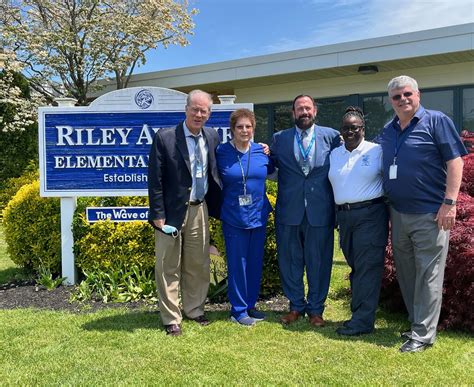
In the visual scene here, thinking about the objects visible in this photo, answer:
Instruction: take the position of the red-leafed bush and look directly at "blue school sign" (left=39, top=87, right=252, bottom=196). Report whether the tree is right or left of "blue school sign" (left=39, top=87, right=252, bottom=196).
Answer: right

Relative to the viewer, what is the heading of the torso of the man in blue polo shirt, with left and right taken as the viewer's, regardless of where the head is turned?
facing the viewer and to the left of the viewer

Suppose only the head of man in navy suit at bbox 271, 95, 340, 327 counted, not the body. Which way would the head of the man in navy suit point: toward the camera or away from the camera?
toward the camera

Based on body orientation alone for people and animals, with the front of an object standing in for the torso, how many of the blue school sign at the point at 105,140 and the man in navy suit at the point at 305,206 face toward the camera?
2

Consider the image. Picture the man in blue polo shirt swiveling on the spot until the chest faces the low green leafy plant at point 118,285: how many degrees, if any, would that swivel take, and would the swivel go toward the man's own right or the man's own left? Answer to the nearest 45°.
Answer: approximately 45° to the man's own right

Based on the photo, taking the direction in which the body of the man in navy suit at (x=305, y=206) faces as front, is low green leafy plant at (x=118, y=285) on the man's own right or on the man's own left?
on the man's own right

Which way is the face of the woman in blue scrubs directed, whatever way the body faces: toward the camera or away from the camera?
toward the camera

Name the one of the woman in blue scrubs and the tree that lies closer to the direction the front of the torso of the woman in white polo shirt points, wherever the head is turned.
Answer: the woman in blue scrubs

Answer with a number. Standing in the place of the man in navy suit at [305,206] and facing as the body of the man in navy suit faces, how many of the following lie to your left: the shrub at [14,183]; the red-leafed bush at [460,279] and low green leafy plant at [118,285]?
1

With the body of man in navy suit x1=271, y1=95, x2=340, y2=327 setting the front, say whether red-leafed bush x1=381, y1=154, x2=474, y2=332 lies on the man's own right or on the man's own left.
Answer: on the man's own left

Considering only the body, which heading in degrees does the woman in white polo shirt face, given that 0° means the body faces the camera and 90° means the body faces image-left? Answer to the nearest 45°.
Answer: approximately 45°

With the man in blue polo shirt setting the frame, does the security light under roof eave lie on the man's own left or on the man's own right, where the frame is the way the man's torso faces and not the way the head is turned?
on the man's own right

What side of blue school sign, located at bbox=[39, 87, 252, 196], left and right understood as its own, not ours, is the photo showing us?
front

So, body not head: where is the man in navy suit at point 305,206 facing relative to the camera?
toward the camera
